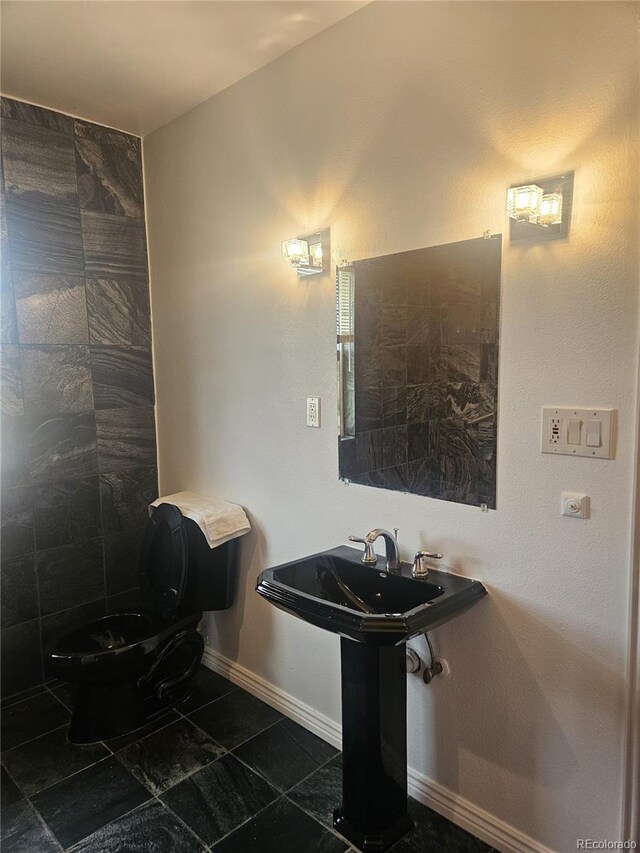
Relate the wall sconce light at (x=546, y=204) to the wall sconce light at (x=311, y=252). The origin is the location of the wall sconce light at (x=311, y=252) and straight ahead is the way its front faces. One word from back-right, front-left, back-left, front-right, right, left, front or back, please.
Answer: left

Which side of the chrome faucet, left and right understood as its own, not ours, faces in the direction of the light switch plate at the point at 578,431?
left

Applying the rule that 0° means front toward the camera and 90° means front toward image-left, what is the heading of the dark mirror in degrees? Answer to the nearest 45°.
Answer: approximately 45°

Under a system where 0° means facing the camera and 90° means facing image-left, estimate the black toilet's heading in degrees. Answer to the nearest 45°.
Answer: approximately 45°

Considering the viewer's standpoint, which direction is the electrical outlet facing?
facing the viewer and to the left of the viewer

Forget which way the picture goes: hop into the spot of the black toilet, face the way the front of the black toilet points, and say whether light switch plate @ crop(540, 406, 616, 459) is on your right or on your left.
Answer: on your left
